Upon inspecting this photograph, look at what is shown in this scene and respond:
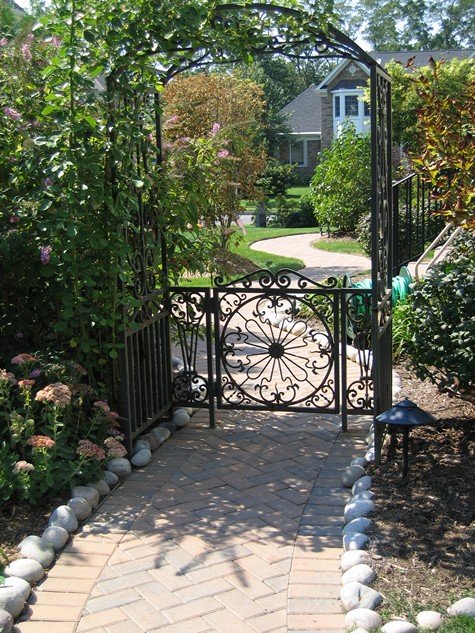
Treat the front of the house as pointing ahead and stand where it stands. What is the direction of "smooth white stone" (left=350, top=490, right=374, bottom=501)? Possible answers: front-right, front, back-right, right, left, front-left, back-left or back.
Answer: front

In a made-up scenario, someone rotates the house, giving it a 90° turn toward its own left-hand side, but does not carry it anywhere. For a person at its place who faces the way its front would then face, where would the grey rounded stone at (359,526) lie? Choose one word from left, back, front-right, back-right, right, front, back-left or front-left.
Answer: right

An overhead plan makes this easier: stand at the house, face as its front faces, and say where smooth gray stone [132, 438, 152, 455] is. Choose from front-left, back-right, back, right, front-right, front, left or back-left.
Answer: front

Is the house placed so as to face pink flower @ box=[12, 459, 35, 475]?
yes

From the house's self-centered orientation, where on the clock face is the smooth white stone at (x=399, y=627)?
The smooth white stone is roughly at 12 o'clock from the house.

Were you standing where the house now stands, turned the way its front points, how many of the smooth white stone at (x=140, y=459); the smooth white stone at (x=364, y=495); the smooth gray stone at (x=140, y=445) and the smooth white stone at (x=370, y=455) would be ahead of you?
4

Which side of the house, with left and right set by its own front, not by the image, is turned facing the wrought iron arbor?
front

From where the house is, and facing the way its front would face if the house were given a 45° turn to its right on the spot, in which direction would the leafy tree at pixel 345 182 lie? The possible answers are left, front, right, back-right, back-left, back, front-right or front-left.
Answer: front-left

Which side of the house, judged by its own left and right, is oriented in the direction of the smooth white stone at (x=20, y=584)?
front

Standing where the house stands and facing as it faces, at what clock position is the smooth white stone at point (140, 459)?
The smooth white stone is roughly at 12 o'clock from the house.

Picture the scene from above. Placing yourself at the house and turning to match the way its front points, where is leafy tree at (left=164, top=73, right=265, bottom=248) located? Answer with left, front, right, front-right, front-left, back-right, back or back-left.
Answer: front

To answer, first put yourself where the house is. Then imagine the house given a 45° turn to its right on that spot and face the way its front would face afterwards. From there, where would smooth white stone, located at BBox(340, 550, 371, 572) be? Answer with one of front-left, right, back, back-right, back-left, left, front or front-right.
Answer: front-left

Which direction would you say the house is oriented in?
toward the camera

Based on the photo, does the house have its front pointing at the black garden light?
yes

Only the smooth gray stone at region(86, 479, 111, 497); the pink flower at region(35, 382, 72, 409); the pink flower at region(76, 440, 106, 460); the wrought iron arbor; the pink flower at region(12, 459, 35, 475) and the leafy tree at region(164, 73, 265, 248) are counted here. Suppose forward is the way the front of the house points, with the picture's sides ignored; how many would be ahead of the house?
6

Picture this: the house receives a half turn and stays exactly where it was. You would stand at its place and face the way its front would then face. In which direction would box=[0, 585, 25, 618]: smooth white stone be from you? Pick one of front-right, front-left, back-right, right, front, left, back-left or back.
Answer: back

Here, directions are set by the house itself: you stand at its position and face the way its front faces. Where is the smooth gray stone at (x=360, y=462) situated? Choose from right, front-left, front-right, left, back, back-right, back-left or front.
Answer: front
